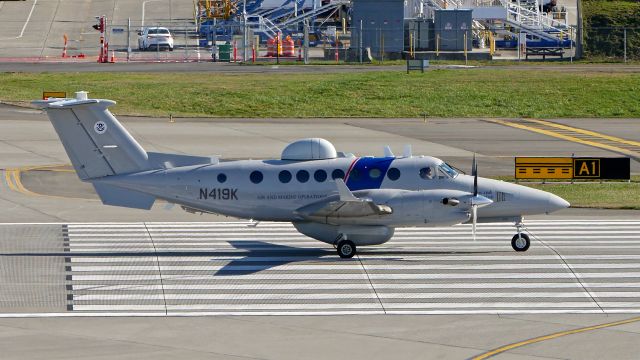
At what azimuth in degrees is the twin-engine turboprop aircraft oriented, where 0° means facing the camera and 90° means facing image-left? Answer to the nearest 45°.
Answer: approximately 270°
